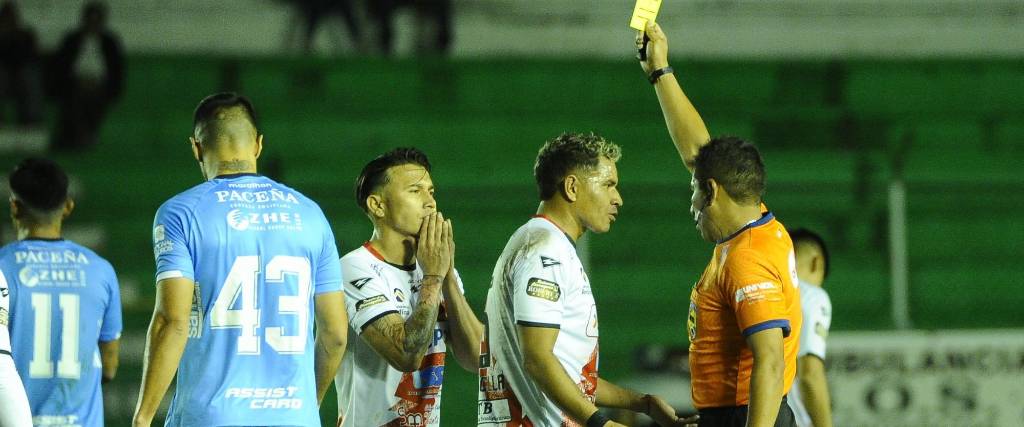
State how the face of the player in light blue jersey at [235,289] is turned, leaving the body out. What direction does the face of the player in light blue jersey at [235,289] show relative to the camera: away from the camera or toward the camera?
away from the camera

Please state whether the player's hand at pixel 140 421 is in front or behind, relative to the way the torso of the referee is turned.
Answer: in front

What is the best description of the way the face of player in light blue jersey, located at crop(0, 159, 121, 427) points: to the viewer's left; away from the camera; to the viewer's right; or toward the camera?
away from the camera

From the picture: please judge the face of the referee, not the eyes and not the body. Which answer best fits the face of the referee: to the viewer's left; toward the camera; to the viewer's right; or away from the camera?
to the viewer's left

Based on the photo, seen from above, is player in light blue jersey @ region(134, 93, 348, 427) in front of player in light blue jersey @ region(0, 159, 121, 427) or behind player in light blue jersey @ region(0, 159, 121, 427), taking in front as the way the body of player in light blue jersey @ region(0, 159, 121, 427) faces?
behind

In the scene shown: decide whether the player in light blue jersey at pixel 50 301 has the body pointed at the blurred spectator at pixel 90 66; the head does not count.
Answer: yes

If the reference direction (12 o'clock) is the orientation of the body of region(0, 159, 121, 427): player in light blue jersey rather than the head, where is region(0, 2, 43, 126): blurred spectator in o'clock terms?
The blurred spectator is roughly at 12 o'clock from the player in light blue jersey.

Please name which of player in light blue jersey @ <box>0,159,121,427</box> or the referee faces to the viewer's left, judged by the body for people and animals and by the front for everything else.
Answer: the referee

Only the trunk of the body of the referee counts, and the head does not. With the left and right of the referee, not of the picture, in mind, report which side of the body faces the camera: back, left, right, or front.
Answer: left

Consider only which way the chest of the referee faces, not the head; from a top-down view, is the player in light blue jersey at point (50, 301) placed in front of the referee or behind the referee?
in front

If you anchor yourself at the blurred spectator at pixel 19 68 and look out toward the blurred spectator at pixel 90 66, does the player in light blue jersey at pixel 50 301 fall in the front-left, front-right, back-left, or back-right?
front-right

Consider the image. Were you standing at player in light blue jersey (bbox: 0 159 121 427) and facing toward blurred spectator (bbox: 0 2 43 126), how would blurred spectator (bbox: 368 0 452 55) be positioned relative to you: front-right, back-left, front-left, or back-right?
front-right

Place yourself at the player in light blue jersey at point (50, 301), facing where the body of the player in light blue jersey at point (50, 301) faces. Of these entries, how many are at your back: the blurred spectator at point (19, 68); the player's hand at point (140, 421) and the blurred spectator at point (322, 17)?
1

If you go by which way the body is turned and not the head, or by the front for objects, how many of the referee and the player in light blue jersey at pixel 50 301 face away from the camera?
1

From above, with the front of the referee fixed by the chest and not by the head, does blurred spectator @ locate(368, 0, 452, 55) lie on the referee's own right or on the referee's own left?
on the referee's own right

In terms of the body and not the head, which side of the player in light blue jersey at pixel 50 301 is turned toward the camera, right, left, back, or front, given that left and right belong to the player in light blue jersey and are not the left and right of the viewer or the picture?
back
